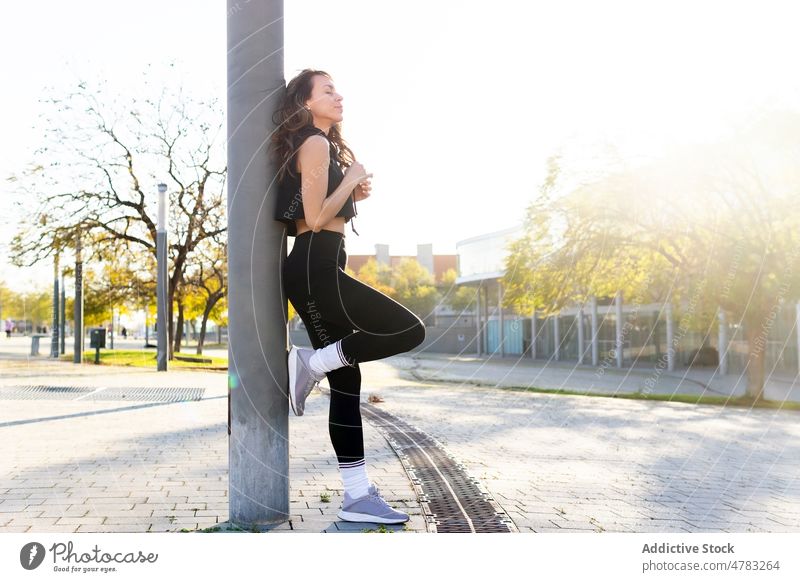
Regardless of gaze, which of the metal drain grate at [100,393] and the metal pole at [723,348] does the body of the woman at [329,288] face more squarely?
the metal pole

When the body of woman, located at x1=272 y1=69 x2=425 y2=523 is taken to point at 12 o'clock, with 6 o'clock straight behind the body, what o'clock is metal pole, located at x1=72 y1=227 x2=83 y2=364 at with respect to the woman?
The metal pole is roughly at 8 o'clock from the woman.

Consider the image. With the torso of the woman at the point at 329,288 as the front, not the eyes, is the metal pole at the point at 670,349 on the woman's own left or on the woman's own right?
on the woman's own left

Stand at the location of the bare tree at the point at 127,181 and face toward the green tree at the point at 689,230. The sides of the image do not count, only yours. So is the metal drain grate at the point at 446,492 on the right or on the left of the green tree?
right

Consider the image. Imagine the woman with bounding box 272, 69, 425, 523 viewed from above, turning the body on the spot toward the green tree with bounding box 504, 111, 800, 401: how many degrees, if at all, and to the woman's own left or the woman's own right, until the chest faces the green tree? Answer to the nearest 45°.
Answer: approximately 45° to the woman's own left

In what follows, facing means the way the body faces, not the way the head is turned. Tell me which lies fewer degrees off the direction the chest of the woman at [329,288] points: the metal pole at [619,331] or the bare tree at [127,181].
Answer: the metal pole

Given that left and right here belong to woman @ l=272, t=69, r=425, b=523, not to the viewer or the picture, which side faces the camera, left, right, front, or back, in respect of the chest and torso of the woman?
right

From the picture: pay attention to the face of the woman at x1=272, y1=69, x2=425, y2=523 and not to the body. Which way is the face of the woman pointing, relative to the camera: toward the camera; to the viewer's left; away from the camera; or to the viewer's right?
to the viewer's right
